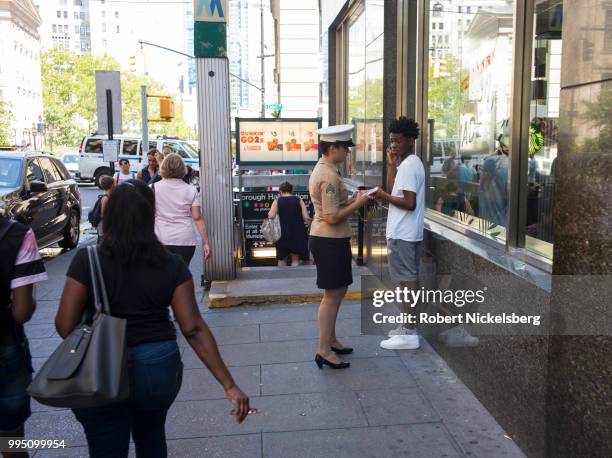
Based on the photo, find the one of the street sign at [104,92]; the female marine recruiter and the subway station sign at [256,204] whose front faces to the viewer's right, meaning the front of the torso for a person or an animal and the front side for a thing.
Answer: the female marine recruiter

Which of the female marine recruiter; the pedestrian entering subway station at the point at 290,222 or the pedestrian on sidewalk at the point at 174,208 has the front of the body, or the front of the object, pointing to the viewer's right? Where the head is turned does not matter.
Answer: the female marine recruiter

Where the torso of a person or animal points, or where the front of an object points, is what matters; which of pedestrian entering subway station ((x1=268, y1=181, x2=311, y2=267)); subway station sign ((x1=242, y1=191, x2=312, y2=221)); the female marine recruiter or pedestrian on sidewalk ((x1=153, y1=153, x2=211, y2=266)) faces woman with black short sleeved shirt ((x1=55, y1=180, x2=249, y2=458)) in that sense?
the subway station sign

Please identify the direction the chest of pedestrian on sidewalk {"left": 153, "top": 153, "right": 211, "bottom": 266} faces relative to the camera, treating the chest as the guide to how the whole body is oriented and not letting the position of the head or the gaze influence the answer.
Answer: away from the camera

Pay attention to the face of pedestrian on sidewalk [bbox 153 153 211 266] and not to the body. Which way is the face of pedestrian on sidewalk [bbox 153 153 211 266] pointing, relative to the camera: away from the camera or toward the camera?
away from the camera

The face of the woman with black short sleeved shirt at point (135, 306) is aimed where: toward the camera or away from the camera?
away from the camera

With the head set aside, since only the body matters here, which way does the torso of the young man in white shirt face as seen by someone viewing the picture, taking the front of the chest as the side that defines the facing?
to the viewer's left

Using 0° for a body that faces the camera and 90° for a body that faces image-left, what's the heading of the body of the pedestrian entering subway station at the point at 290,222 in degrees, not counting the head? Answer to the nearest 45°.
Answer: approximately 180°

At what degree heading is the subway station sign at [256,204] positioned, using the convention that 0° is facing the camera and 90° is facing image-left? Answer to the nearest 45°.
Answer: approximately 0°

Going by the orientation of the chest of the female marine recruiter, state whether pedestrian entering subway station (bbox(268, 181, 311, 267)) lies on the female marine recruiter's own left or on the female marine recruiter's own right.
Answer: on the female marine recruiter's own left

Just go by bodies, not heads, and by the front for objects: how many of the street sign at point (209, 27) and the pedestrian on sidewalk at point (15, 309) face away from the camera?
1
